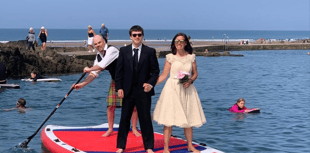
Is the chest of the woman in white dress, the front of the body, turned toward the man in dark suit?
no

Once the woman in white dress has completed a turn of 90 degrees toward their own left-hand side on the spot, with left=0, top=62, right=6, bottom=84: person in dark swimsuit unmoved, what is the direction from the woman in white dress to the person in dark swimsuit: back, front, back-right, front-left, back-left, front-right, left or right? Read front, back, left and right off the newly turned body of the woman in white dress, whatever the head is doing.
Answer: back-left

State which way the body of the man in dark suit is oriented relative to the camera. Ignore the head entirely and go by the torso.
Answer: toward the camera

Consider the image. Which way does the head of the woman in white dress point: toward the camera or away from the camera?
toward the camera

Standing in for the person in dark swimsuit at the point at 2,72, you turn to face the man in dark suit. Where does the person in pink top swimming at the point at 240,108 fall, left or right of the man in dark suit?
left

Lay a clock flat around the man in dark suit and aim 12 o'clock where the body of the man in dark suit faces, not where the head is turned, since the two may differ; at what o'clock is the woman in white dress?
The woman in white dress is roughly at 9 o'clock from the man in dark suit.

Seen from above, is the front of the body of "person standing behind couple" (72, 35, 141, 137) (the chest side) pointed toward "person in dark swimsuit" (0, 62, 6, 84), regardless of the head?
no

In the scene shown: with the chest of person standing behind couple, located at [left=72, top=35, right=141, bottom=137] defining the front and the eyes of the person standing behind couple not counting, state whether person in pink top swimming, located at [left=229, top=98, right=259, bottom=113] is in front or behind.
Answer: behind

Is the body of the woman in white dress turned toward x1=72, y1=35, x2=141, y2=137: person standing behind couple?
no

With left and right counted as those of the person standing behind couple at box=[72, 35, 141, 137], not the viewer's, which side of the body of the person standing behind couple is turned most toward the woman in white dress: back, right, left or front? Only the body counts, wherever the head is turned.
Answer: left

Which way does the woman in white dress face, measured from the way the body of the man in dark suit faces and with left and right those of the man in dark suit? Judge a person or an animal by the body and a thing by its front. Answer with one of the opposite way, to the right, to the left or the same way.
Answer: the same way

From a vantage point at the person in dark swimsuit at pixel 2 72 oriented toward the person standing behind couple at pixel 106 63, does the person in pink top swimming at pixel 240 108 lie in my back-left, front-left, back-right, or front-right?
front-left
